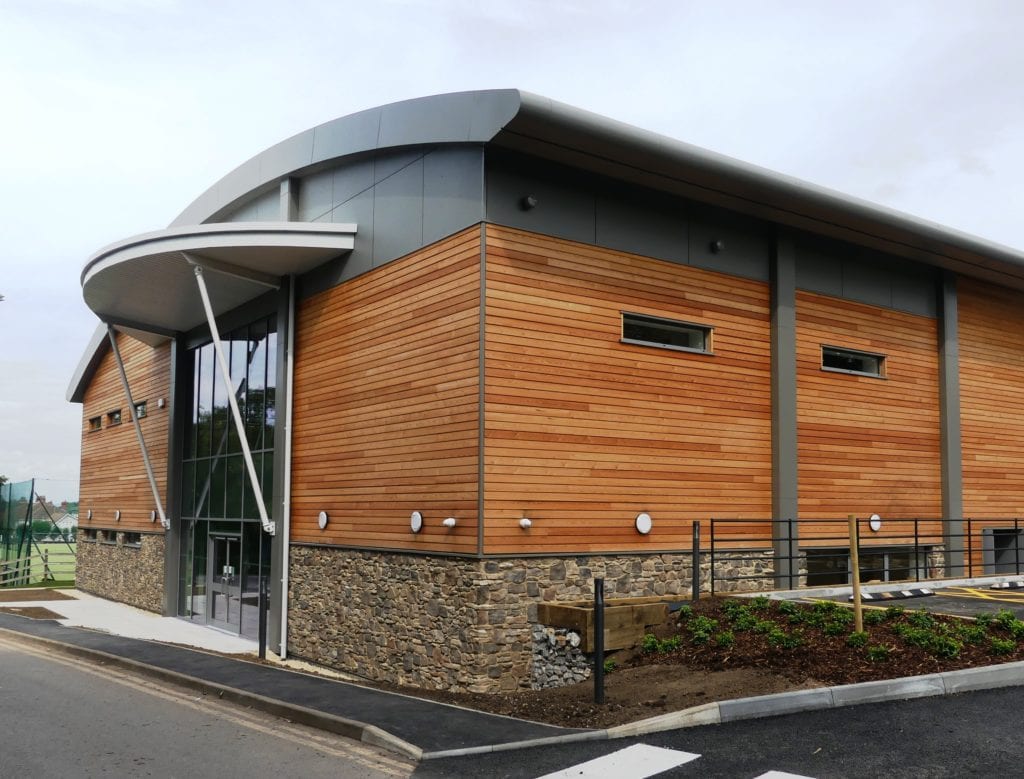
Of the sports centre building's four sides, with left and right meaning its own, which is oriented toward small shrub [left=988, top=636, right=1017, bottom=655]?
left

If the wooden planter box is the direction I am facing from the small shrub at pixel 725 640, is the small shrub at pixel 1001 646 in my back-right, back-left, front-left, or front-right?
back-right

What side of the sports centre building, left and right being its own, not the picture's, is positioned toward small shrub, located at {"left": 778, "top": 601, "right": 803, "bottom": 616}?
left

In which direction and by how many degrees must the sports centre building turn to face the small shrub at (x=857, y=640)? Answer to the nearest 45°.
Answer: approximately 90° to its left

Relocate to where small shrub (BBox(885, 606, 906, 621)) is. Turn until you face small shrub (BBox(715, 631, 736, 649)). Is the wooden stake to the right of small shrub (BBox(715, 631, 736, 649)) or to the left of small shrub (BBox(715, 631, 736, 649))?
left

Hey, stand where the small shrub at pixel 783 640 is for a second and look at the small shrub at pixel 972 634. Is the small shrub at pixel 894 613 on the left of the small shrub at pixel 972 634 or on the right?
left

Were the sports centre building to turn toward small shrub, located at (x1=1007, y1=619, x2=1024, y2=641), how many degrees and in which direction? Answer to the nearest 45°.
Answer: approximately 90° to its left

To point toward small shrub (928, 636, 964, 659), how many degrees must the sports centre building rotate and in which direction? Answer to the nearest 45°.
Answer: approximately 90° to its left

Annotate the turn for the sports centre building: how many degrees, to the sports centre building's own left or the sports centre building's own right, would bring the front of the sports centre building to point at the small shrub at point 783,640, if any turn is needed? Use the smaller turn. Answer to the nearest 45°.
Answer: approximately 90° to the sports centre building's own left

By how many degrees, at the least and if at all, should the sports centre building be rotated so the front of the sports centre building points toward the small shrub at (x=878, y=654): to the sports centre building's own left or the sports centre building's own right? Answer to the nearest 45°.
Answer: approximately 90° to the sports centre building's own left

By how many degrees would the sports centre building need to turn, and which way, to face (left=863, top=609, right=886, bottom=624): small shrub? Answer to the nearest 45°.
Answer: approximately 90° to its left

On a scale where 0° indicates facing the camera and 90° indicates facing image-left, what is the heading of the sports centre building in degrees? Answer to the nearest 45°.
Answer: approximately 45°

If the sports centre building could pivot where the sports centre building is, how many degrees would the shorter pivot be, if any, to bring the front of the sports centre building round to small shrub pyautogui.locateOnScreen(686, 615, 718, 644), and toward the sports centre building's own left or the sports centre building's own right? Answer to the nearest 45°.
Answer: approximately 90° to the sports centre building's own left
